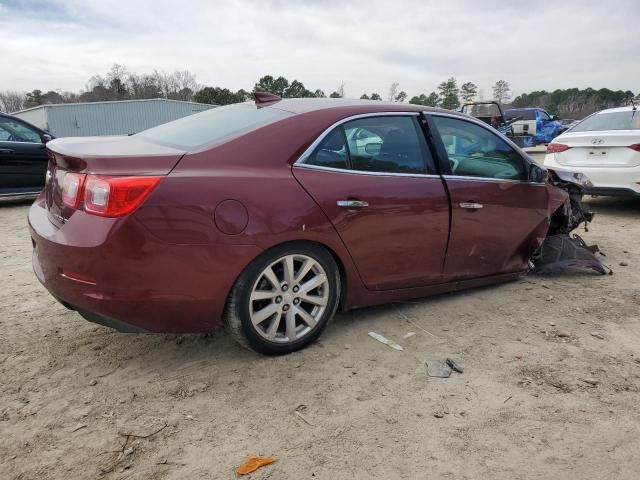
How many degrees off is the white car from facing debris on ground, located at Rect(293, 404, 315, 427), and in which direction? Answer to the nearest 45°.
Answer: approximately 135° to its right

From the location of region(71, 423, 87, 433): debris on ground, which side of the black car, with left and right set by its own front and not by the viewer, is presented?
right

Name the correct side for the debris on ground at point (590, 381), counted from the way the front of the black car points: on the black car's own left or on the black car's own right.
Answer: on the black car's own right

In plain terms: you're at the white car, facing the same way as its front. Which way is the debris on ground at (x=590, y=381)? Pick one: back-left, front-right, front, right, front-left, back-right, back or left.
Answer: back-right

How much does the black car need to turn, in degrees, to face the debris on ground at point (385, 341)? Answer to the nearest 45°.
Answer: approximately 90° to its right

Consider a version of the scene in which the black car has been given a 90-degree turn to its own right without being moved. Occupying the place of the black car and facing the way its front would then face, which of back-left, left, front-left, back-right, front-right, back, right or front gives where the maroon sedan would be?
front

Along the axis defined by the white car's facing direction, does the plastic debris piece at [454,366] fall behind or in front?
behind

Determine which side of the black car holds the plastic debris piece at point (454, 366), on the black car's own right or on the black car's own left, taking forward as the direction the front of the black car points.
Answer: on the black car's own right

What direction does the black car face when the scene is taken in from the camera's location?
facing to the right of the viewer

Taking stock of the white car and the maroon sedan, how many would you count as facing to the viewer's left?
0

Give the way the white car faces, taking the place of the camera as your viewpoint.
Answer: facing away from the viewer and to the right of the viewer

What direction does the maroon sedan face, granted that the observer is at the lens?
facing away from the viewer and to the right of the viewer

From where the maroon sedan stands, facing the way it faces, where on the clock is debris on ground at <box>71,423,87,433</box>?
The debris on ground is roughly at 6 o'clock from the maroon sedan.
